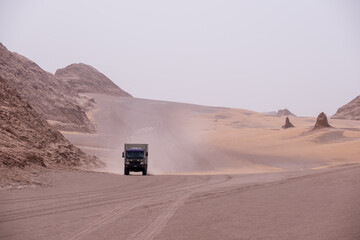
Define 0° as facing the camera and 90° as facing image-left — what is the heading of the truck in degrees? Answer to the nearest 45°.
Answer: approximately 0°
